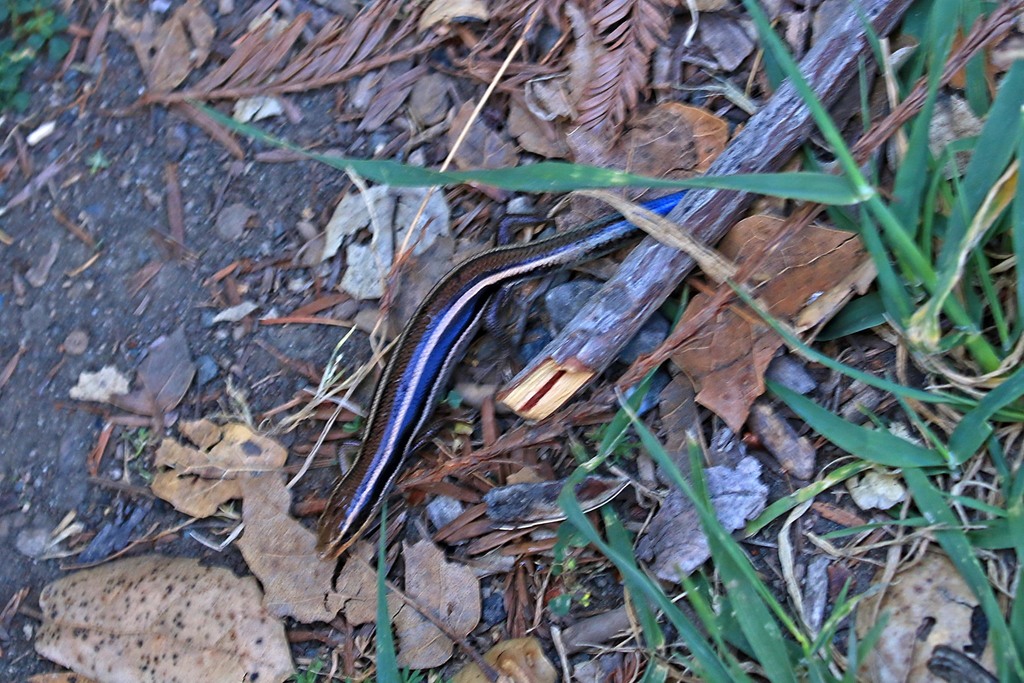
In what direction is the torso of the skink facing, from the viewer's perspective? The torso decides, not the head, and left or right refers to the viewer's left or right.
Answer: facing the viewer and to the left of the viewer

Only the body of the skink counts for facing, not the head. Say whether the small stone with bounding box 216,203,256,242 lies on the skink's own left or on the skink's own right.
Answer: on the skink's own right

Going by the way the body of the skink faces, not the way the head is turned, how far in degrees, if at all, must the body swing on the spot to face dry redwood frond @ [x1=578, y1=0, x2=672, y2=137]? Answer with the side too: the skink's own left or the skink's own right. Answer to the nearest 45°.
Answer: approximately 135° to the skink's own left

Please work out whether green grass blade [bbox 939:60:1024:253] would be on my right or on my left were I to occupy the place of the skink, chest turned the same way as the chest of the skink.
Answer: on my left

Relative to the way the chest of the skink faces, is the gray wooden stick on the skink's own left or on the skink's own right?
on the skink's own left

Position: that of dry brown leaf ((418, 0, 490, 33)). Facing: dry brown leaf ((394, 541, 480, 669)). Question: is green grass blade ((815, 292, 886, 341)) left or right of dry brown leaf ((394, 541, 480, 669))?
left

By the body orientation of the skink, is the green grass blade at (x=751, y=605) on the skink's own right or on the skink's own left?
on the skink's own left

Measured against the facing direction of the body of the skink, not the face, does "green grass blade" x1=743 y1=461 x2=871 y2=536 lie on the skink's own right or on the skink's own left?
on the skink's own left

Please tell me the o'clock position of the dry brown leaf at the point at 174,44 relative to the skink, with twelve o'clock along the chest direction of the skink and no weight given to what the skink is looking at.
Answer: The dry brown leaf is roughly at 4 o'clock from the skink.

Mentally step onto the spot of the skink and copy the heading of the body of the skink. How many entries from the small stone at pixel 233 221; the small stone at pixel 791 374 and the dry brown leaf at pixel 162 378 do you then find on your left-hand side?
1
